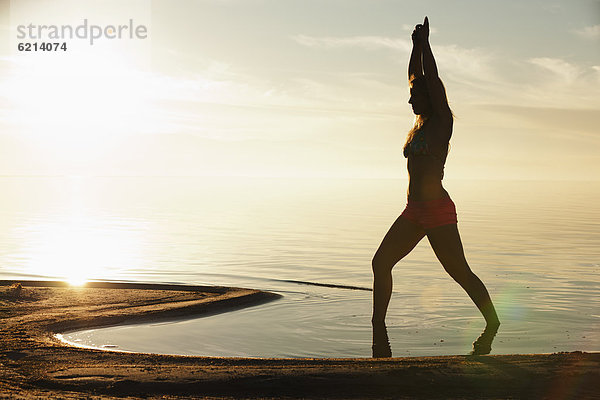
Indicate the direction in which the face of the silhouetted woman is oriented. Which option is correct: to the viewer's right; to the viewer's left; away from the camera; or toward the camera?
to the viewer's left

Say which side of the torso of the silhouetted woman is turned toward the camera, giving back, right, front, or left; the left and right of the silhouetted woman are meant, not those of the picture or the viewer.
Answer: left
